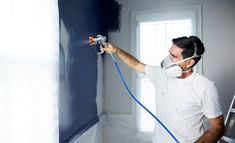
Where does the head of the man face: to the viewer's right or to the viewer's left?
to the viewer's left

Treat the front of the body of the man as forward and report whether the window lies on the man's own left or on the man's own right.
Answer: on the man's own right

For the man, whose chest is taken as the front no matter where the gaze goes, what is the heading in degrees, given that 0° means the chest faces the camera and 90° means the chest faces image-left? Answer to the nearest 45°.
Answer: approximately 45°
